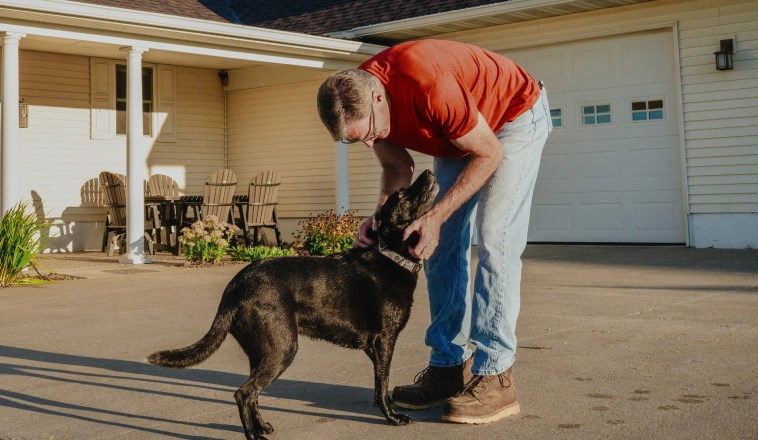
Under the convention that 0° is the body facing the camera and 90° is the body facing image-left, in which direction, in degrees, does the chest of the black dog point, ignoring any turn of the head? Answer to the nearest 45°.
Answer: approximately 270°

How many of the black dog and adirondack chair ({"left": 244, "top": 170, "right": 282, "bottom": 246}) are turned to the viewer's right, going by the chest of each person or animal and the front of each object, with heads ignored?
1

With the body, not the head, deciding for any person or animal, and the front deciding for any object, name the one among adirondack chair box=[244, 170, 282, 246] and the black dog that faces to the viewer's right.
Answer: the black dog

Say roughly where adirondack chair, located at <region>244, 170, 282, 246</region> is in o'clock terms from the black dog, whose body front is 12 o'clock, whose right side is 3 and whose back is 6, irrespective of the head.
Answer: The adirondack chair is roughly at 9 o'clock from the black dog.

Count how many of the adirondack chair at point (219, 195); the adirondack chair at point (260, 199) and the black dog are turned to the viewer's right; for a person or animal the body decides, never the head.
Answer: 1

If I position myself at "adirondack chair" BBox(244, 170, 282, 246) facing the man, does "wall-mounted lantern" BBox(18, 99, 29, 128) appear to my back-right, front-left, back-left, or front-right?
back-right

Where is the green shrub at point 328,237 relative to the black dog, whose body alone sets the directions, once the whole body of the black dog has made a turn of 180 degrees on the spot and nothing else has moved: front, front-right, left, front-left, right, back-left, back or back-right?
right

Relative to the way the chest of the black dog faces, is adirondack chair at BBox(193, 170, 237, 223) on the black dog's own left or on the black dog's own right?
on the black dog's own left

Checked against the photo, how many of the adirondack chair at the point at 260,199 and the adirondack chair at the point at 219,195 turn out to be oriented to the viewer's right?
0

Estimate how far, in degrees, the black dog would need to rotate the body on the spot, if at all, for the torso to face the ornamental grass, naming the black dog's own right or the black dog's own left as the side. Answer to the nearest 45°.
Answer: approximately 135° to the black dog's own left
